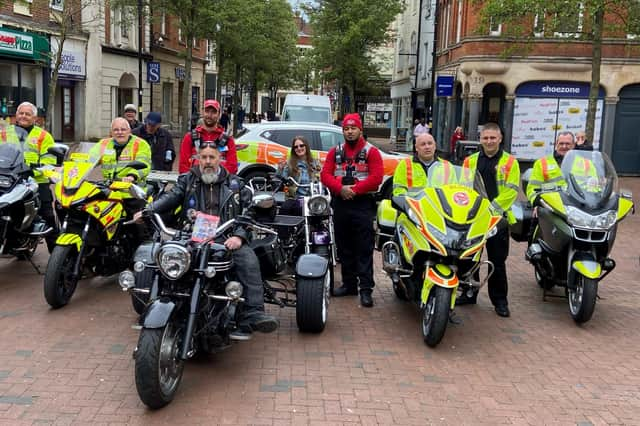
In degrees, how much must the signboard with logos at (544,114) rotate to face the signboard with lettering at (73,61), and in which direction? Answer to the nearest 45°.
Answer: approximately 90° to its right

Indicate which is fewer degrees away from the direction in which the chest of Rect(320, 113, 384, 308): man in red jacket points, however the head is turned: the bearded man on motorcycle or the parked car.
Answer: the bearded man on motorcycle

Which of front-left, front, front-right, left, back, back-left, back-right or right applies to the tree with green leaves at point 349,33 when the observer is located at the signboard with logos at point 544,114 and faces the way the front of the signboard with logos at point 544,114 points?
back-right

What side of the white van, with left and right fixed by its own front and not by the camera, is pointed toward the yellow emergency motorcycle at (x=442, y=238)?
front

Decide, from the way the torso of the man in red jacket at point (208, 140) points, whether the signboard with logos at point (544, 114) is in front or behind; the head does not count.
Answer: behind

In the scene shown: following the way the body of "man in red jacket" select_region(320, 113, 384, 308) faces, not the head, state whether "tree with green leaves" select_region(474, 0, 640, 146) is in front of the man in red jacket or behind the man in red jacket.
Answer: behind

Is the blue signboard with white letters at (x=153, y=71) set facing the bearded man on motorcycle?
yes

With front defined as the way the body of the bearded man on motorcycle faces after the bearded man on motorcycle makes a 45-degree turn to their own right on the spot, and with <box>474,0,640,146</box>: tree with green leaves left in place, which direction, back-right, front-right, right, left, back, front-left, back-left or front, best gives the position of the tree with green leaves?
back-right

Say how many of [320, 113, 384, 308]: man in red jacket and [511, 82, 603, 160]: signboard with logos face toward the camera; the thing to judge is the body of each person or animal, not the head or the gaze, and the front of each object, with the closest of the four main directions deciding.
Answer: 2
